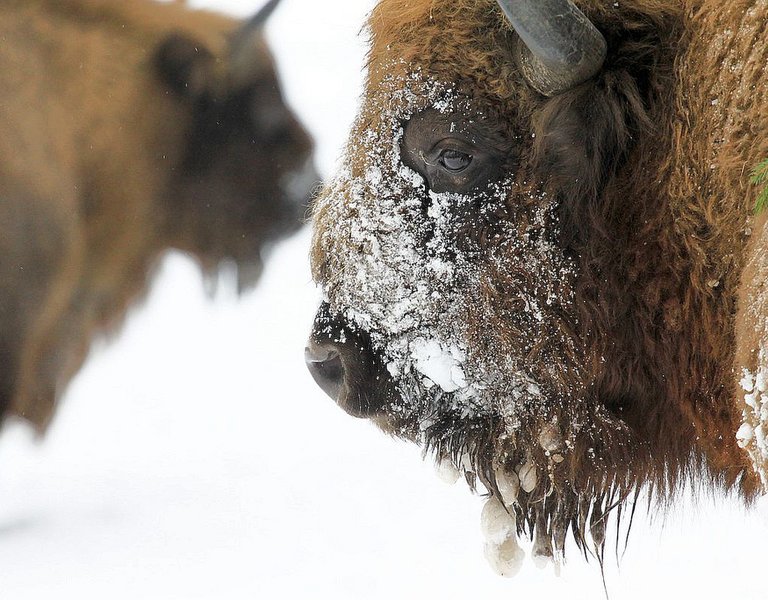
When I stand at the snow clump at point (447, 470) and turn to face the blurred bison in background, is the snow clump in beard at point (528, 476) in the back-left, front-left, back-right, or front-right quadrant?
back-right

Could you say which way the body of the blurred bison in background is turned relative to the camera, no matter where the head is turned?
to the viewer's right

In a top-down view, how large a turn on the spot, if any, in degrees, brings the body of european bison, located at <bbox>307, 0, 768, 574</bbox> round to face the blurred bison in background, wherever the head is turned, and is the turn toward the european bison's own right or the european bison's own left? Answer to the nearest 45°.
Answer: approximately 45° to the european bison's own right

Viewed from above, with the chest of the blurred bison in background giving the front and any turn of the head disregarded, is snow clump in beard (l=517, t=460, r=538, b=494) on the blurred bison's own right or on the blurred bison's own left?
on the blurred bison's own right

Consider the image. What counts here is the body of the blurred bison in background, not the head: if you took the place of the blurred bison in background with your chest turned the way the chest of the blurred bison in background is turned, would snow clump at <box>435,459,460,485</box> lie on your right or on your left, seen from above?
on your right

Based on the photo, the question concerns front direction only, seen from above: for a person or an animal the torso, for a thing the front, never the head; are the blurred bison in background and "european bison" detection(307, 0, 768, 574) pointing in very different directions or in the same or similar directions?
very different directions

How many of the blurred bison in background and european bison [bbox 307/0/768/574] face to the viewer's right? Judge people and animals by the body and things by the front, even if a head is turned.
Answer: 1

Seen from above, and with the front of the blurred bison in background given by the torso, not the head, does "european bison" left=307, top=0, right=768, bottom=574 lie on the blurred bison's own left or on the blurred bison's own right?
on the blurred bison's own right

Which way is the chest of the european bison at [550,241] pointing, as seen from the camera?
to the viewer's left

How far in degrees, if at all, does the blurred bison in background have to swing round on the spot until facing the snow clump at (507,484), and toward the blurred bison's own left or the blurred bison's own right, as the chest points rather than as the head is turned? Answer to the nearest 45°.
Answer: approximately 45° to the blurred bison's own right
